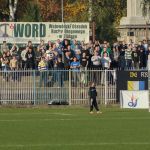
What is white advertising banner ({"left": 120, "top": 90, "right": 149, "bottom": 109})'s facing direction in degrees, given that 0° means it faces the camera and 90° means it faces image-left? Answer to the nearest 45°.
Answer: approximately 0°

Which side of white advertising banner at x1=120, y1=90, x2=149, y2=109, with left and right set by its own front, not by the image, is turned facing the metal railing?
right
